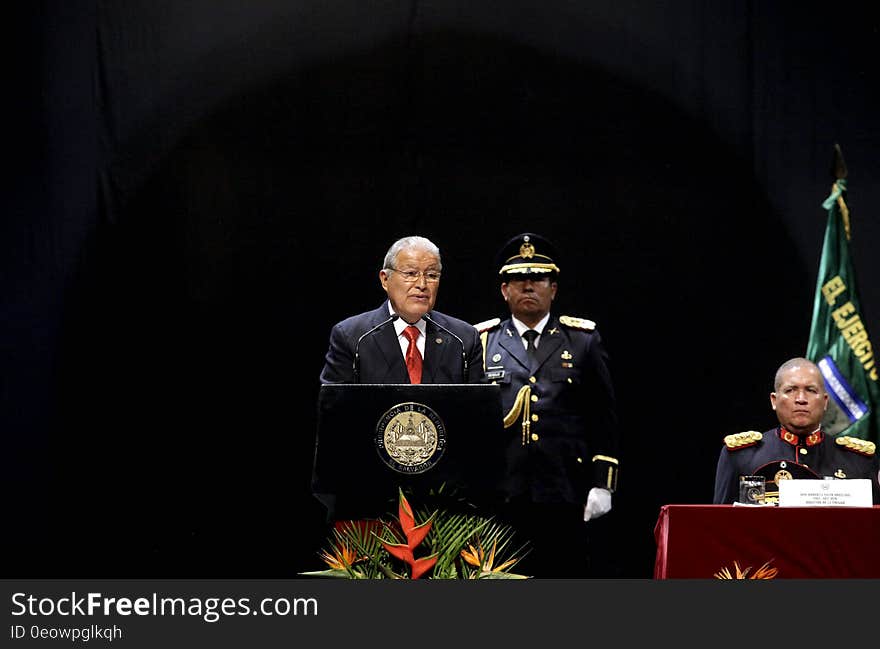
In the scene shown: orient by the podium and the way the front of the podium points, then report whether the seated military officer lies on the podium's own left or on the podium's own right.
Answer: on the podium's own left

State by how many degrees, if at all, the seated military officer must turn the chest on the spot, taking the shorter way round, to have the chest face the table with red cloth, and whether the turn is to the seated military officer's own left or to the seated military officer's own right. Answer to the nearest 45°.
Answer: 0° — they already face it

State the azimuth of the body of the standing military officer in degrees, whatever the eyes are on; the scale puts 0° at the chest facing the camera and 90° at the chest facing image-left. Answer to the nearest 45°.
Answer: approximately 0°

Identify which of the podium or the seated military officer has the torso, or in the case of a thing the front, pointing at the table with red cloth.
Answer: the seated military officer

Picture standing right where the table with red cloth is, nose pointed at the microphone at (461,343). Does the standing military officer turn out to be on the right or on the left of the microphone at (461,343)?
right

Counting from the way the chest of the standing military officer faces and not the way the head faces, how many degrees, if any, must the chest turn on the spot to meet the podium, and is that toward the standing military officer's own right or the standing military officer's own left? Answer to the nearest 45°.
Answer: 0° — they already face it
